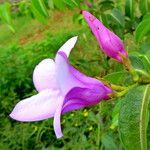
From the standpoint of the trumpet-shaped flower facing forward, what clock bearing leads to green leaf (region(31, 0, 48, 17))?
The green leaf is roughly at 3 o'clock from the trumpet-shaped flower.

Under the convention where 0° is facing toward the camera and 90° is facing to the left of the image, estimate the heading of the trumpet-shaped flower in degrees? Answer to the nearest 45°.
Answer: approximately 90°

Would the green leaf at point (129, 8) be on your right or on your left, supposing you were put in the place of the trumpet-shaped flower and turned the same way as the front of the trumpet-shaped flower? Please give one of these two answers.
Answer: on your right

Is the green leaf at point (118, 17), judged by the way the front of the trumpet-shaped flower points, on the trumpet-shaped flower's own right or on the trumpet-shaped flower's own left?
on the trumpet-shaped flower's own right
